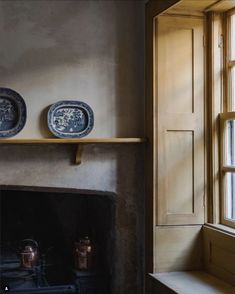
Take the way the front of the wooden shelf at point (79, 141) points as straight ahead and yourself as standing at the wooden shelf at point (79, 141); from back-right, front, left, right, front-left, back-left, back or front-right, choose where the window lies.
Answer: left

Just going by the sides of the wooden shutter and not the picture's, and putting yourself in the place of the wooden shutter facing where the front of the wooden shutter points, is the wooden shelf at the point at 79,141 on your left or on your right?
on your right

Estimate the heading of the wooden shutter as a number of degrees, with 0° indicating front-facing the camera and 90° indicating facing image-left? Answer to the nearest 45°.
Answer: approximately 0°

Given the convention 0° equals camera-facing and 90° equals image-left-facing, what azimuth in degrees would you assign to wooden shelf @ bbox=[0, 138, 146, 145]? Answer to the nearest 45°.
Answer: approximately 0°

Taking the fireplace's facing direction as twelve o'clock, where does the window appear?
The window is roughly at 10 o'clock from the fireplace.

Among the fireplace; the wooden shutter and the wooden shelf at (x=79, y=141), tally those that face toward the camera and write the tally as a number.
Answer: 3

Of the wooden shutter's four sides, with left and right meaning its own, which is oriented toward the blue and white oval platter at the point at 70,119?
right

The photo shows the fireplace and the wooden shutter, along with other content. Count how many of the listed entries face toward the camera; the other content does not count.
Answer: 2
